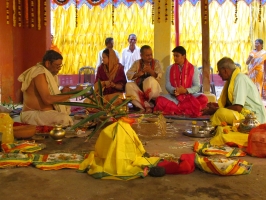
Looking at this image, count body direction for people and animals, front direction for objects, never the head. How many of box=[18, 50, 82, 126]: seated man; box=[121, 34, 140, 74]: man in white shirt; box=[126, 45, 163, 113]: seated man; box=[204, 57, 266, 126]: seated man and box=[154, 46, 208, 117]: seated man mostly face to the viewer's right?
1

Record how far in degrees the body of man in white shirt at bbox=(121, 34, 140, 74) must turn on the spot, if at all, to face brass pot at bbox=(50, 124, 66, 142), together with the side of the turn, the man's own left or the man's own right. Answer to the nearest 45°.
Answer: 0° — they already face it

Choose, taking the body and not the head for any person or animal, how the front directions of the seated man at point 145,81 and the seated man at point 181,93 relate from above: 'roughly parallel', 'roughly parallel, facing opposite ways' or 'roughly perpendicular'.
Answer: roughly parallel

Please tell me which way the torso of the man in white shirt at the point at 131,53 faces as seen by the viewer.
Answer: toward the camera

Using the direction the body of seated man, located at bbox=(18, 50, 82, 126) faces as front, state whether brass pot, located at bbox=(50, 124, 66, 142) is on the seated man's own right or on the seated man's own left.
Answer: on the seated man's own right

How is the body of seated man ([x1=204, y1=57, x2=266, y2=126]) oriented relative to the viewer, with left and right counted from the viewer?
facing to the left of the viewer

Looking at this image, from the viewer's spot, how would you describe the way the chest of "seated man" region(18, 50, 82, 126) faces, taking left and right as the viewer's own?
facing to the right of the viewer

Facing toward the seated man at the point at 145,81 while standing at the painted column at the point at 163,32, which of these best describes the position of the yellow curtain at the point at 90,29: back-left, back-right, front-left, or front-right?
back-right

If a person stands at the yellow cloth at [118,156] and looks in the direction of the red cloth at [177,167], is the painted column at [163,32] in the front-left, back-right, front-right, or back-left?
front-left

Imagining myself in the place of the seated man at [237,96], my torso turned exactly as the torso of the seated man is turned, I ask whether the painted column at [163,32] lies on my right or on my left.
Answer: on my right

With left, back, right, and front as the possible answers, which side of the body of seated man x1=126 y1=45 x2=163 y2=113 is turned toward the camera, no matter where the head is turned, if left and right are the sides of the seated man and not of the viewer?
front

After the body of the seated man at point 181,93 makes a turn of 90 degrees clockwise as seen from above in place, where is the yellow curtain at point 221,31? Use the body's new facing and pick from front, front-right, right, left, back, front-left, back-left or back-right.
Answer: right

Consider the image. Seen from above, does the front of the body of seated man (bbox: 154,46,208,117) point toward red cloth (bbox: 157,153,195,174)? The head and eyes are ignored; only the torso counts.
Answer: yes

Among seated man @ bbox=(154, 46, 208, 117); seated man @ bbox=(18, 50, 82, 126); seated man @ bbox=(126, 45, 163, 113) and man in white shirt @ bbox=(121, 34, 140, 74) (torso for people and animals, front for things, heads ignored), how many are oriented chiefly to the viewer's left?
0
